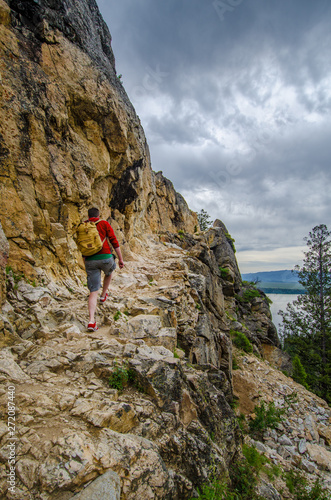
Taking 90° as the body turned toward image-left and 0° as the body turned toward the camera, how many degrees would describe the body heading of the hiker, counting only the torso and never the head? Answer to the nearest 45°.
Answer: approximately 225°

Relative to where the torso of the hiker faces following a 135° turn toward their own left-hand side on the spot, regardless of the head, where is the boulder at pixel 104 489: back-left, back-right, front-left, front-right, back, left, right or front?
left

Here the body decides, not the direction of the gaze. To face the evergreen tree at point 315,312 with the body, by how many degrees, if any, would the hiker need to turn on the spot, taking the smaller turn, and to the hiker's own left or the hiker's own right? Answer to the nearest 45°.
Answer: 0° — they already face it
